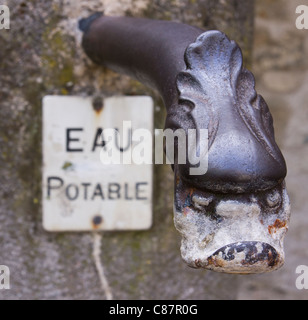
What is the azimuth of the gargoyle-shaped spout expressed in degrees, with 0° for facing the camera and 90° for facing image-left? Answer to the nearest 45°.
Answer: approximately 315°
